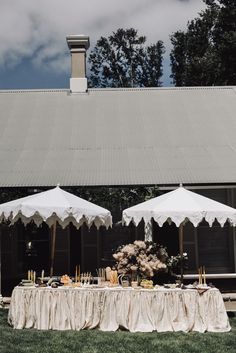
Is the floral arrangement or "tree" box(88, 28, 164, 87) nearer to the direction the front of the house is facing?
the floral arrangement

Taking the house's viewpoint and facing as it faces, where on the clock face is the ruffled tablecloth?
The ruffled tablecloth is roughly at 12 o'clock from the house.

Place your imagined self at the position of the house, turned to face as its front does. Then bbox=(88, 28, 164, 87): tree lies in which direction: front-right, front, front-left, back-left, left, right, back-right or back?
back

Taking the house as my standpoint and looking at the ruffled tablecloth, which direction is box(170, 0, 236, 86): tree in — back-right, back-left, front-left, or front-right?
back-left

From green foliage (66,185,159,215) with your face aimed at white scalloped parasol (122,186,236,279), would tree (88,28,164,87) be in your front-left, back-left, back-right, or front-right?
back-left

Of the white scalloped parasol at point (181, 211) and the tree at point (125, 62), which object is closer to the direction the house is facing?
the white scalloped parasol

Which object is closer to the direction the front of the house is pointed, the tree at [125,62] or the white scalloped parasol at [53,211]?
the white scalloped parasol

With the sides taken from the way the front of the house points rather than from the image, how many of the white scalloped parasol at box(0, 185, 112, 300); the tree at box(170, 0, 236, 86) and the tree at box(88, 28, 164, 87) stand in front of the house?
1

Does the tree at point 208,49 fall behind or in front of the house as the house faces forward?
behind

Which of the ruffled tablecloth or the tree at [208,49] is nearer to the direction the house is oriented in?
the ruffled tablecloth

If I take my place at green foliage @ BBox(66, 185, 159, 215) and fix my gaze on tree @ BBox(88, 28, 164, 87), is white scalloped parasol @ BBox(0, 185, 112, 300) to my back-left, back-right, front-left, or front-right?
back-left

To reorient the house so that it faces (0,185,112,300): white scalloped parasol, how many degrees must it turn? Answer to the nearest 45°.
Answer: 0° — it already faces it

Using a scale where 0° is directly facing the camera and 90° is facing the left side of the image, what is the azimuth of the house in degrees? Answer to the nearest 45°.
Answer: approximately 0°

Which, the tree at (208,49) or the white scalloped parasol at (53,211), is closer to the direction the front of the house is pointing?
the white scalloped parasol

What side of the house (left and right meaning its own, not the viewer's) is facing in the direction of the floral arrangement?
front

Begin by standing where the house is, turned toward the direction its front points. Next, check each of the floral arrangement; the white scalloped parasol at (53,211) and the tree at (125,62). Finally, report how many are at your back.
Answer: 1
